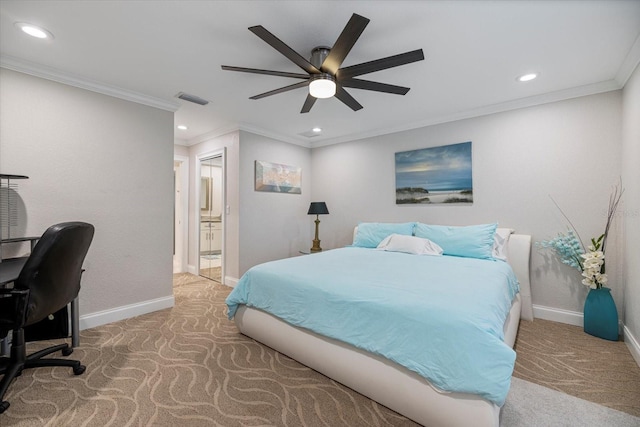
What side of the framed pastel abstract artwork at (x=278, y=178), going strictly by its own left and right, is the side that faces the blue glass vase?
front

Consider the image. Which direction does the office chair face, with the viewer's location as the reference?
facing away from the viewer and to the left of the viewer

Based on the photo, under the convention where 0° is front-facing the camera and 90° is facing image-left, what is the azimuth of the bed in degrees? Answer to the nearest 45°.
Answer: approximately 45°

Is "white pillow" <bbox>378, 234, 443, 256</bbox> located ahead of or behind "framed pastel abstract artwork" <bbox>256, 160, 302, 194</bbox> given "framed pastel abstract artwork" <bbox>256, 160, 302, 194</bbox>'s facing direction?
ahead

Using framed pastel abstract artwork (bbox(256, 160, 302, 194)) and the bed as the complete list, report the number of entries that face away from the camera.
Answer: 0

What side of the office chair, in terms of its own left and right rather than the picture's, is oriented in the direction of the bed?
back

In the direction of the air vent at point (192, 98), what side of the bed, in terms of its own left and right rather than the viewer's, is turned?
right

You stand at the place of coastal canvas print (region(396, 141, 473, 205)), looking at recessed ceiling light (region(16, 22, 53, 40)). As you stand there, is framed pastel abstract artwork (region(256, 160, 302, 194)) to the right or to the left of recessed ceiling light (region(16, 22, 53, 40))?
right

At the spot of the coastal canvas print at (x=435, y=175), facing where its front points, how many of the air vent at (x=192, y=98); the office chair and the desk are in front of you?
3

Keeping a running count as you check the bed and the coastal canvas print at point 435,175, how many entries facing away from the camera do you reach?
0

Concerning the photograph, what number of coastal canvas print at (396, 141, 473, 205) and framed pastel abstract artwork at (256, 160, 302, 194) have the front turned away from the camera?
0

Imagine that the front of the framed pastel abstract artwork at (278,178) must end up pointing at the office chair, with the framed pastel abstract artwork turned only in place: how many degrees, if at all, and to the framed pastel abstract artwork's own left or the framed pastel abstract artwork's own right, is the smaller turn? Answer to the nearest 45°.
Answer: approximately 90° to the framed pastel abstract artwork's own right

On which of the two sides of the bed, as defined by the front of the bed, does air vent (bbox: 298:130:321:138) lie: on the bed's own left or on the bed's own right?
on the bed's own right

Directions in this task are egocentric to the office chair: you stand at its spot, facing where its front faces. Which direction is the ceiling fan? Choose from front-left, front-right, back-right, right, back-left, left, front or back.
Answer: back

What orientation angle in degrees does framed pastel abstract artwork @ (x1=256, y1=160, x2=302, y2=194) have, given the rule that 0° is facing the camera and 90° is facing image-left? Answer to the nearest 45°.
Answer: approximately 315°

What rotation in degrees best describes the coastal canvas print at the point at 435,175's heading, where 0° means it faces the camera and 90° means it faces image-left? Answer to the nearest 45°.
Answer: approximately 45°
